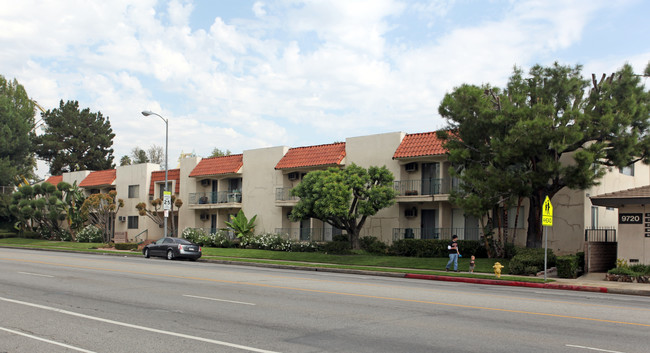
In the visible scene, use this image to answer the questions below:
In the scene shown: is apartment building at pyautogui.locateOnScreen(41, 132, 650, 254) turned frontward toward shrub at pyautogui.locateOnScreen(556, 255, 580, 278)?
no

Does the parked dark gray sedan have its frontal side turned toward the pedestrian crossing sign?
no

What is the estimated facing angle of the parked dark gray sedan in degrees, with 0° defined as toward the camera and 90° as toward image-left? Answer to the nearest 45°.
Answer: approximately 135°

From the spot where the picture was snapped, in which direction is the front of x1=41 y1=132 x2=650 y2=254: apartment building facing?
facing the viewer and to the left of the viewer

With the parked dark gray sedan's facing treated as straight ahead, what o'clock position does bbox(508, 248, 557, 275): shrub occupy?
The shrub is roughly at 6 o'clock from the parked dark gray sedan.

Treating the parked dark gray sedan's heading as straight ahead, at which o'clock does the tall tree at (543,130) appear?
The tall tree is roughly at 6 o'clock from the parked dark gray sedan.

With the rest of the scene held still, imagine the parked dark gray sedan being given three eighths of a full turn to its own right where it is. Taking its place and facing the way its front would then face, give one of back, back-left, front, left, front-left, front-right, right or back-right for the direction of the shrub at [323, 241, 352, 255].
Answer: front

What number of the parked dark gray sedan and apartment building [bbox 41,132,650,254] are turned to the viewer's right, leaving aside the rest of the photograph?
0

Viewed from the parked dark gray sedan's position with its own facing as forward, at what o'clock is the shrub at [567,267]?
The shrub is roughly at 6 o'clock from the parked dark gray sedan.

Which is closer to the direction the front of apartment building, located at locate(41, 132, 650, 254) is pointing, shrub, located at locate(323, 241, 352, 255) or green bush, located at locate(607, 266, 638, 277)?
the shrub

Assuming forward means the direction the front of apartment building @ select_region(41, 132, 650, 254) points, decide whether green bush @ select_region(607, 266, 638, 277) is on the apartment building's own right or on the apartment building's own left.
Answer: on the apartment building's own left

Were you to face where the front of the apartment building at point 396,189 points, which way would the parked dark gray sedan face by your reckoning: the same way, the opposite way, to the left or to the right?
to the right
